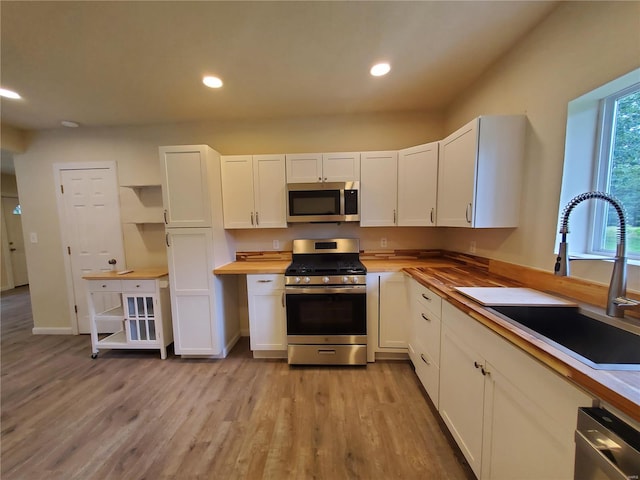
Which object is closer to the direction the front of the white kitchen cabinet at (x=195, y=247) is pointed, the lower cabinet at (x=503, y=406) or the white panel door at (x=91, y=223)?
the lower cabinet

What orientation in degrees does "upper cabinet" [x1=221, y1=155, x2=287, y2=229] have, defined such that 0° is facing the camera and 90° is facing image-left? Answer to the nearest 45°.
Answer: approximately 0°

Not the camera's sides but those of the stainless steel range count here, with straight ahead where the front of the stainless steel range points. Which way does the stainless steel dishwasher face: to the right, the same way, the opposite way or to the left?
to the right

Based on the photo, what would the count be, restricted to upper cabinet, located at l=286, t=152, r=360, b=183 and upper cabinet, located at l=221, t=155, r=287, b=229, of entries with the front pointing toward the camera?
2

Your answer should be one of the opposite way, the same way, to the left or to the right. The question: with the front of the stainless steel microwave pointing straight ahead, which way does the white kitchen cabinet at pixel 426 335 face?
to the right

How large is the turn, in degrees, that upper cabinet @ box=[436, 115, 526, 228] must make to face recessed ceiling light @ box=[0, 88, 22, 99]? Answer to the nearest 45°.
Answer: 0° — it already faces it

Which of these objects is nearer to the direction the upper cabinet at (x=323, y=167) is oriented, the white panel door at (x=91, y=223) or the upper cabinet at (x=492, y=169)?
the upper cabinet

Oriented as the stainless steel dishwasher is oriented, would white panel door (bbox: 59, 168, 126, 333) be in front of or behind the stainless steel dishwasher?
in front

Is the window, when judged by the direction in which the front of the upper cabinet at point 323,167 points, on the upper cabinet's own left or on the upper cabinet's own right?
on the upper cabinet's own left
